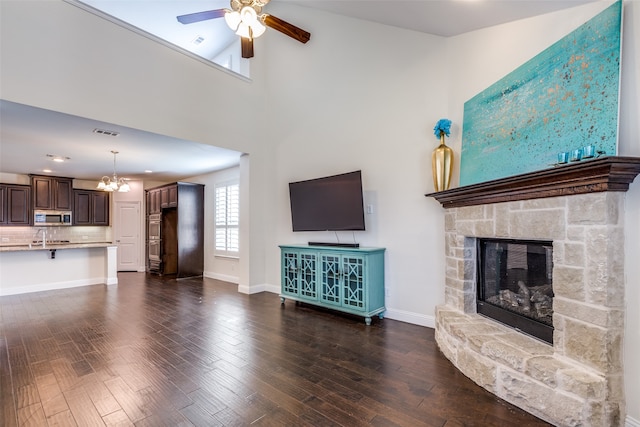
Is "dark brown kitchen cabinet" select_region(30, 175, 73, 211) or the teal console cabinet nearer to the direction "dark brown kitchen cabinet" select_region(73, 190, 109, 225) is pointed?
the teal console cabinet

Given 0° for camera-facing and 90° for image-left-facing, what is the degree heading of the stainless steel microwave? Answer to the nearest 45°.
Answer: approximately 0°

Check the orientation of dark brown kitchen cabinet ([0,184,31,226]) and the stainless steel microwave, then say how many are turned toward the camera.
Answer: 2

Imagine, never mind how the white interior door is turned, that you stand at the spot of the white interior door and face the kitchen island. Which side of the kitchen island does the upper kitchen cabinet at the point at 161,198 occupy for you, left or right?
left

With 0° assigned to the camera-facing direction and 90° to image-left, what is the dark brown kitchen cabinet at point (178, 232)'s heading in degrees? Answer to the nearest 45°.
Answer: approximately 45°

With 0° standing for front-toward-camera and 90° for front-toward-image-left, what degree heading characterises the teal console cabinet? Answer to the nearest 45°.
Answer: approximately 45°

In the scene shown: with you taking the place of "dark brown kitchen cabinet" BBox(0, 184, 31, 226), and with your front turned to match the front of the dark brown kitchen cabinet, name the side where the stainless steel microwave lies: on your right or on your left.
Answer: on your left

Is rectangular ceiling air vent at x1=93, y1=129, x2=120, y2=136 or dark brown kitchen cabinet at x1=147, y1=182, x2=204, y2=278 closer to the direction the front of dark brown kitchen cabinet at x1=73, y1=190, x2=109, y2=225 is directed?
the rectangular ceiling air vent

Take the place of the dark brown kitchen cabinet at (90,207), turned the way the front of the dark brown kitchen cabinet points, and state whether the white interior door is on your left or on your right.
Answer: on your left

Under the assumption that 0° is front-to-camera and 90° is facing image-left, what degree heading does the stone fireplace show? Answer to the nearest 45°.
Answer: approximately 45°

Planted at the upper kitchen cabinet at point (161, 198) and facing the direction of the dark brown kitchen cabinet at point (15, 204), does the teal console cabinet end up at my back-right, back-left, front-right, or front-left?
back-left
